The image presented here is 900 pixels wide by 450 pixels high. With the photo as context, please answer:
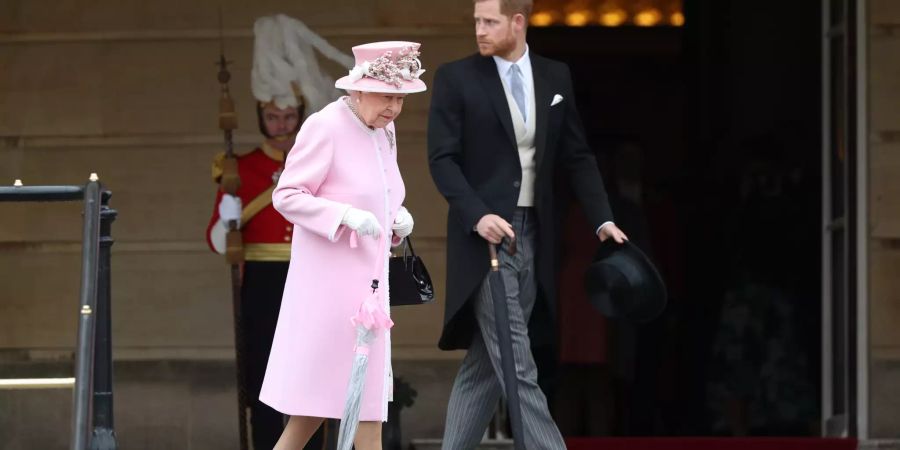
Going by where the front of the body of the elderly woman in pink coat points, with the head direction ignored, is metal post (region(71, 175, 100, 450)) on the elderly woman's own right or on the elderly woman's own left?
on the elderly woman's own right

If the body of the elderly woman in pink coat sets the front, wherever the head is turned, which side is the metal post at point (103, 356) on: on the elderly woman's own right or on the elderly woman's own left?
on the elderly woman's own right

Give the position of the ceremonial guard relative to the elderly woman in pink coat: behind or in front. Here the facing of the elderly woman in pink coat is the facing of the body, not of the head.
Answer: behind
